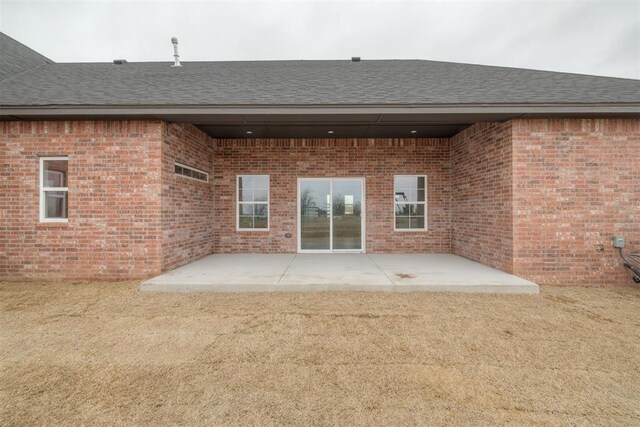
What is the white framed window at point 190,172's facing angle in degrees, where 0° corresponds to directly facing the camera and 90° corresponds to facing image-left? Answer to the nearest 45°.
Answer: approximately 315°

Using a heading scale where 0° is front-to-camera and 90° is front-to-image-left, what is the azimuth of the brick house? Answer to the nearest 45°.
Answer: approximately 180°

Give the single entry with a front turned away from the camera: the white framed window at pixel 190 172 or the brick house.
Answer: the brick house

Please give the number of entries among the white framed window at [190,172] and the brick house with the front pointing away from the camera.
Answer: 1

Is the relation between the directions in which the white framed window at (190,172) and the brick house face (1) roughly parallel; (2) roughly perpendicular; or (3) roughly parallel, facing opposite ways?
roughly perpendicular
